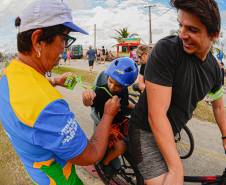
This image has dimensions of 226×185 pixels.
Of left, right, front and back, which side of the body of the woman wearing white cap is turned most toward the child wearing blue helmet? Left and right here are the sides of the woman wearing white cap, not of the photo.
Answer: front

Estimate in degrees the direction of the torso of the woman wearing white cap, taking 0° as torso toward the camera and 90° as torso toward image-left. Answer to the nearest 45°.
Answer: approximately 225°

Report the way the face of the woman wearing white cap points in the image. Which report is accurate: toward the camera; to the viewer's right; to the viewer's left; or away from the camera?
to the viewer's right
